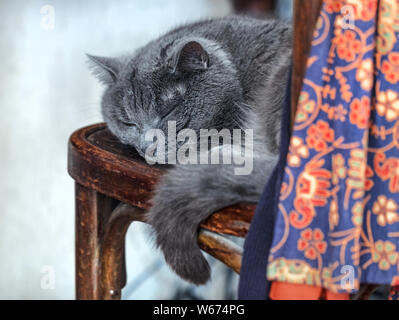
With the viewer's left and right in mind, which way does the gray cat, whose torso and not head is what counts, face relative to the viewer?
facing the viewer and to the left of the viewer
